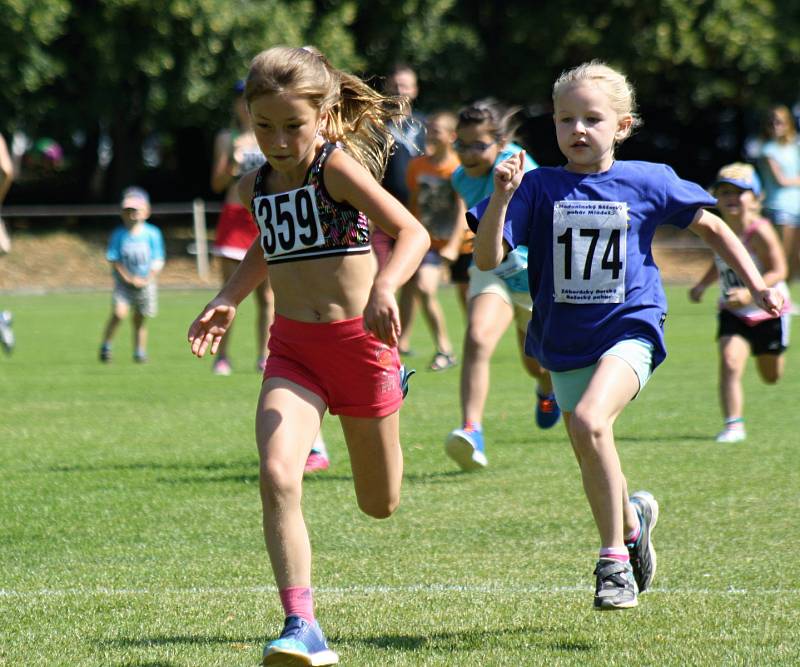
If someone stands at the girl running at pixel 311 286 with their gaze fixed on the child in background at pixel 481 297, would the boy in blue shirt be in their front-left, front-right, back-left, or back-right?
front-left

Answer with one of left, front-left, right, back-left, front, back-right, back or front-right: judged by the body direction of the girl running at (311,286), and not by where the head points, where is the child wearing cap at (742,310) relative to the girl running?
back

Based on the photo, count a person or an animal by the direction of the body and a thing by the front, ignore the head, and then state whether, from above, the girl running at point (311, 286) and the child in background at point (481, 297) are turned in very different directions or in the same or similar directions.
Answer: same or similar directions

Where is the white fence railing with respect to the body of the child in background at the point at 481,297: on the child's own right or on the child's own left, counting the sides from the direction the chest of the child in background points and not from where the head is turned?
on the child's own right

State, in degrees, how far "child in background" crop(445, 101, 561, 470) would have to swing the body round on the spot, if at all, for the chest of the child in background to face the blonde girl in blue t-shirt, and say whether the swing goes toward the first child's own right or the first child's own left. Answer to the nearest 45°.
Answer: approximately 45° to the first child's own left

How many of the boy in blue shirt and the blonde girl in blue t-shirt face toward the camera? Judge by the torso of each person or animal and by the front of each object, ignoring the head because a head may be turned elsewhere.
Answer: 2

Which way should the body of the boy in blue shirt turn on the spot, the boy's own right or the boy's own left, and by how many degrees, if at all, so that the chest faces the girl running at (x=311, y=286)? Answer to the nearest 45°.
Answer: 0° — they already face them

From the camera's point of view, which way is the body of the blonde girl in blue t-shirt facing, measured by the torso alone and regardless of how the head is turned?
toward the camera

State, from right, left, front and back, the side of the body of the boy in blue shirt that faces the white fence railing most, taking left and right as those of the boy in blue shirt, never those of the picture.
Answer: back

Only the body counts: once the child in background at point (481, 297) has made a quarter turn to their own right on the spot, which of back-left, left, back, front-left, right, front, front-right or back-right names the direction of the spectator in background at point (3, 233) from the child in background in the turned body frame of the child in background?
front

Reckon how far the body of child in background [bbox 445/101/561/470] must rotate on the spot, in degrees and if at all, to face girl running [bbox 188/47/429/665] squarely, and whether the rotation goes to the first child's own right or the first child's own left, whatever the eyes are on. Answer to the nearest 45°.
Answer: approximately 45° to the first child's own left

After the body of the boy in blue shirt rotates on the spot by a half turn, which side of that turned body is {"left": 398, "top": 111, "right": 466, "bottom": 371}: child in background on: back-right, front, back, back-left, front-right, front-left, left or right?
back-right

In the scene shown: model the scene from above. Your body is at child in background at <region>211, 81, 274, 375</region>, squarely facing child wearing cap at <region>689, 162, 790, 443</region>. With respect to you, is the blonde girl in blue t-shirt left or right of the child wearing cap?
right
